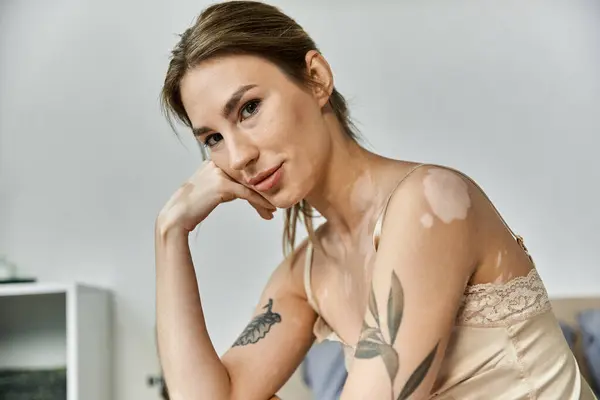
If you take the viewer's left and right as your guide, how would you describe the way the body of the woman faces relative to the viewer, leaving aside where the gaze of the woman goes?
facing the viewer and to the left of the viewer

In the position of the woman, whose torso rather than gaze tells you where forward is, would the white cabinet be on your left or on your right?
on your right
